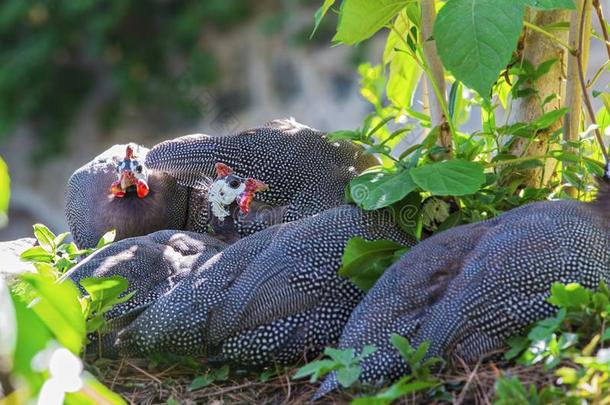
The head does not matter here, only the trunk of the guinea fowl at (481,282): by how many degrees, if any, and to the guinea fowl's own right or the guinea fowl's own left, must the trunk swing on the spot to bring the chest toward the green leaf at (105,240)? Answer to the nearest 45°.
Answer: approximately 135° to the guinea fowl's own left

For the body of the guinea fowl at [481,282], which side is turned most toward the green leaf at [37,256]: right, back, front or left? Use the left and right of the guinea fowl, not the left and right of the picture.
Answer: back

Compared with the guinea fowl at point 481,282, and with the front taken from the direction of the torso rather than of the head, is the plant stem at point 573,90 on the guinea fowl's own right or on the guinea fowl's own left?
on the guinea fowl's own left

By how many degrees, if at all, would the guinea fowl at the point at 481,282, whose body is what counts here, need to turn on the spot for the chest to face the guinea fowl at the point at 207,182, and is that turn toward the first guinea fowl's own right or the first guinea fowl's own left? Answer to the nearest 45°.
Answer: approximately 135° to the first guinea fowl's own left

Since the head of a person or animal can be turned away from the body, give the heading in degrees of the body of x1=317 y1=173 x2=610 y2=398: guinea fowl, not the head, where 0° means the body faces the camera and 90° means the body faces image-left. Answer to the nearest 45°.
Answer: approximately 270°
